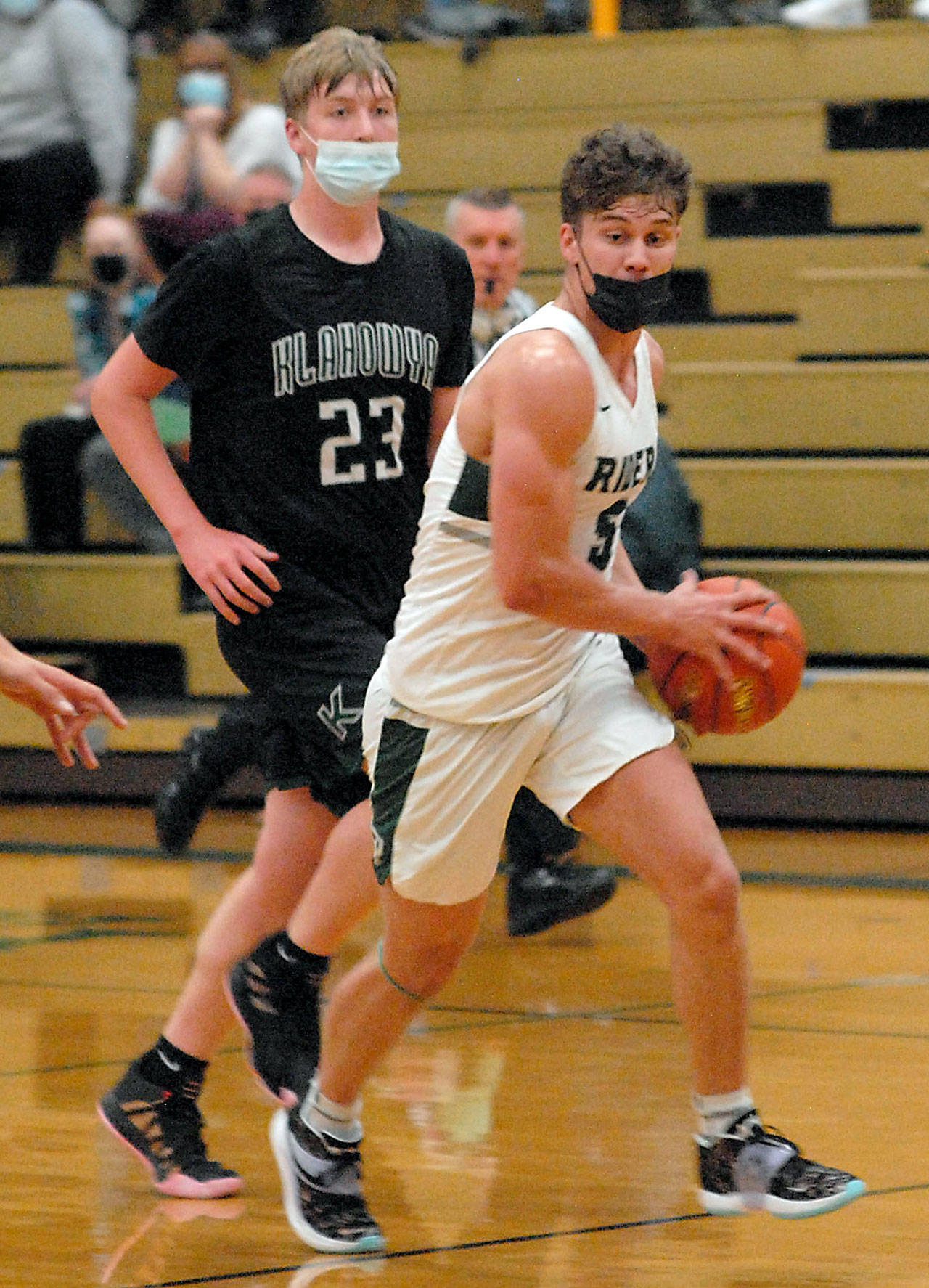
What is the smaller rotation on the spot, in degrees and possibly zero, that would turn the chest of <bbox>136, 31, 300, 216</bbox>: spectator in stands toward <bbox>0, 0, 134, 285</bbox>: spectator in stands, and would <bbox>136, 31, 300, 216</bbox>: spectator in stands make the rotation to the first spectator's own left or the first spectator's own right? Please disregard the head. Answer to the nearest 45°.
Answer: approximately 135° to the first spectator's own right

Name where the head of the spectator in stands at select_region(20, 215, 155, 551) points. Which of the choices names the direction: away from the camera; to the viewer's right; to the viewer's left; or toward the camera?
toward the camera

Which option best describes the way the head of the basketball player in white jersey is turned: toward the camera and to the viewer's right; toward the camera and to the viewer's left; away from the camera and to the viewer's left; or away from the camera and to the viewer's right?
toward the camera and to the viewer's right

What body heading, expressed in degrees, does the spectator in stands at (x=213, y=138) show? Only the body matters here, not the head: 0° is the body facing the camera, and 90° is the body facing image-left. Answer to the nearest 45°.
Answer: approximately 0°

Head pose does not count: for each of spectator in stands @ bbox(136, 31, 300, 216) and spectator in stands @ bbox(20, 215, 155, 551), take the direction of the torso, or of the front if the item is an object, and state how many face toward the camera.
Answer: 2

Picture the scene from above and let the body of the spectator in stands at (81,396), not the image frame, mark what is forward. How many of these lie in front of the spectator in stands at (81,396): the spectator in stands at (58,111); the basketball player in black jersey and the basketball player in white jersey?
2

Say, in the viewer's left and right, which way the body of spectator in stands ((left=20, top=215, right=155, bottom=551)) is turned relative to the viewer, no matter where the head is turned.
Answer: facing the viewer

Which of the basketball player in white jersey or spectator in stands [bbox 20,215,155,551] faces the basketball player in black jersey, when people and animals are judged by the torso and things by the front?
the spectator in stands

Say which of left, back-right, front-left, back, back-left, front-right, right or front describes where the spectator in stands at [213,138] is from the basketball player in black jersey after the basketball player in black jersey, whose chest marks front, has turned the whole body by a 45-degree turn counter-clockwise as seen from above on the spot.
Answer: left

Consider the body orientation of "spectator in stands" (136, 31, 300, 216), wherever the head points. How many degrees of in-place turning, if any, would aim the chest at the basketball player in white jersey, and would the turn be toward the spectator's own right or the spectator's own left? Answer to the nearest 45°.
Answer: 0° — they already face them

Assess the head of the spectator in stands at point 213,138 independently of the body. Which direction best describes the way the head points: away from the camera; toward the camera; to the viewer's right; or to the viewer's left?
toward the camera

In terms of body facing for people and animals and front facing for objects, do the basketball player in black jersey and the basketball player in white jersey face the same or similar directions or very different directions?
same or similar directions

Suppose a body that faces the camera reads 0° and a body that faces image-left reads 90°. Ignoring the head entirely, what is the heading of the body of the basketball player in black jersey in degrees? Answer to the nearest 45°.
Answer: approximately 315°

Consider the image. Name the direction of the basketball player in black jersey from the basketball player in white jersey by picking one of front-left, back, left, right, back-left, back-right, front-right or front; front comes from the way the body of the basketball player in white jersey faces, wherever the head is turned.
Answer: back

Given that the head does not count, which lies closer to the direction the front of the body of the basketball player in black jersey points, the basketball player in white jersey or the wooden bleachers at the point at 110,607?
the basketball player in white jersey

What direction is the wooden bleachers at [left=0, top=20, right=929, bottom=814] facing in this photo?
toward the camera

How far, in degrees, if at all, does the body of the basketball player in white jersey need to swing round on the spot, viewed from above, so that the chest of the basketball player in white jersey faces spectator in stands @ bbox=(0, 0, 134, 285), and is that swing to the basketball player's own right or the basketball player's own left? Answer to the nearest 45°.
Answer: approximately 135° to the basketball player's own left
